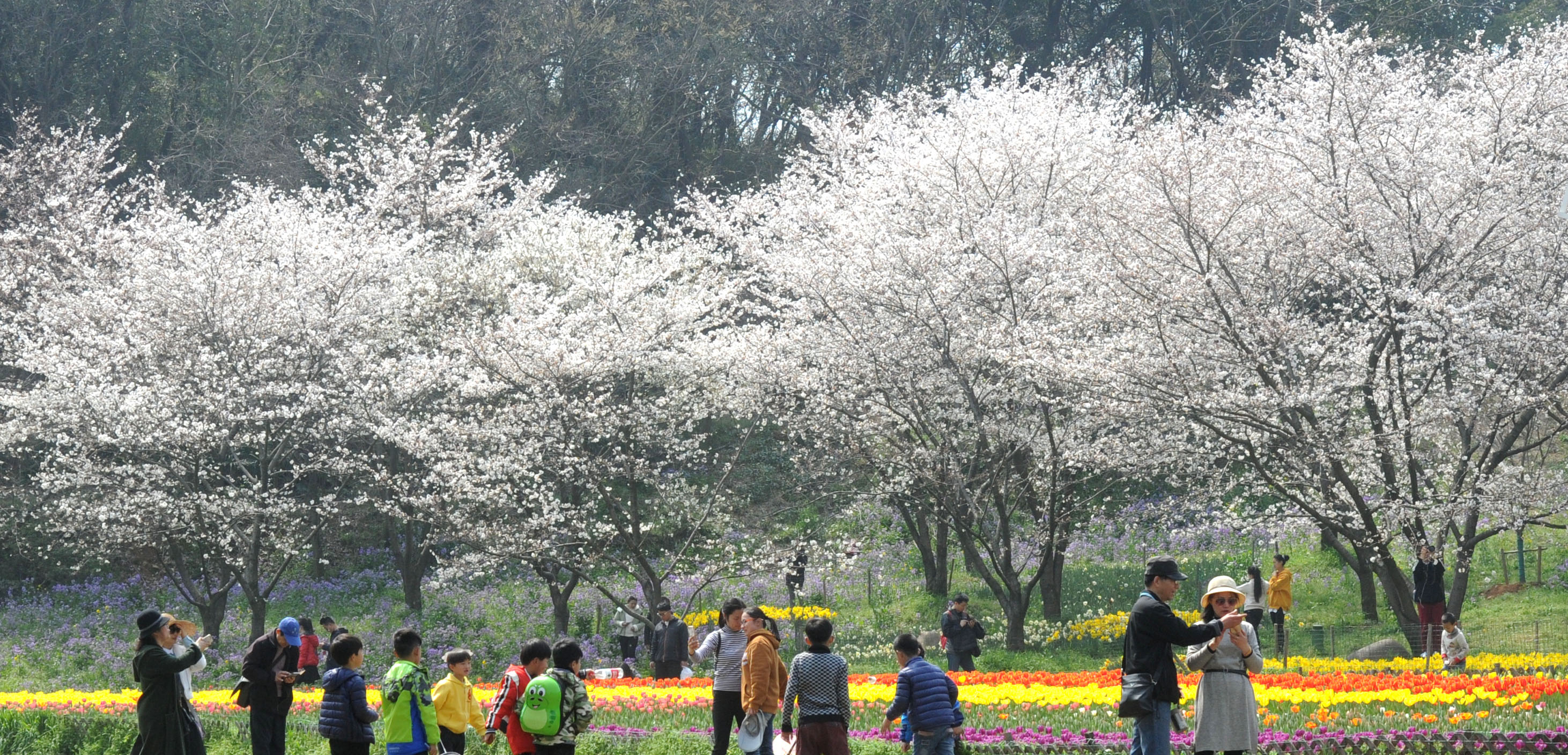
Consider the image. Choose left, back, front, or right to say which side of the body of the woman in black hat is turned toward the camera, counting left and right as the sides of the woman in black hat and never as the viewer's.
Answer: right

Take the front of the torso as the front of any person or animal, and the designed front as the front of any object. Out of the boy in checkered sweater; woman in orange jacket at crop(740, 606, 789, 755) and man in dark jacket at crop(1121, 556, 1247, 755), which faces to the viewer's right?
the man in dark jacket

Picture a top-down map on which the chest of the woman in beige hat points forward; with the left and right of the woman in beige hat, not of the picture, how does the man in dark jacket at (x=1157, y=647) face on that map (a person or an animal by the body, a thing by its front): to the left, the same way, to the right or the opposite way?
to the left

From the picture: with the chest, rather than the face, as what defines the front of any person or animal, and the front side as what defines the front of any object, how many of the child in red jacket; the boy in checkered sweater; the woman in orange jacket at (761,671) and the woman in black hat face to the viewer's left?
1

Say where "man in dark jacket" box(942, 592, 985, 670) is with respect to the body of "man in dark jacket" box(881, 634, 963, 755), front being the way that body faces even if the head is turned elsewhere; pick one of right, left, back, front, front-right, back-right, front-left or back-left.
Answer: front-right

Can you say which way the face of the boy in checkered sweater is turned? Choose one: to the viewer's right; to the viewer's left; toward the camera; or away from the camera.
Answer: away from the camera

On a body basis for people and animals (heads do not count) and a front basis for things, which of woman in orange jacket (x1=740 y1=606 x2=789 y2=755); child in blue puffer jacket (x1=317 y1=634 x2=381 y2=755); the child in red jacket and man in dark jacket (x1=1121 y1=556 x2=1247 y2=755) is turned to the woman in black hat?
the woman in orange jacket

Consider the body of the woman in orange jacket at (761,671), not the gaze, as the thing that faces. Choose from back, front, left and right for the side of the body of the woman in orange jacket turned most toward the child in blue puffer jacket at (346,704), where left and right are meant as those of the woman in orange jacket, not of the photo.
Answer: front

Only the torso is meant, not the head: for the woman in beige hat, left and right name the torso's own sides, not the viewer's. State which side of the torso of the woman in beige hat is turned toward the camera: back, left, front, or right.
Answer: front

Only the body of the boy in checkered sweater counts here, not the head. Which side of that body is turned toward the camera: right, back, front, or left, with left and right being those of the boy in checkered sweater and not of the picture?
back

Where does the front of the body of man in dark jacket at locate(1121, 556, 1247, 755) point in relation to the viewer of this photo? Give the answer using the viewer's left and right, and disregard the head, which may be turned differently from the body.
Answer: facing to the right of the viewer

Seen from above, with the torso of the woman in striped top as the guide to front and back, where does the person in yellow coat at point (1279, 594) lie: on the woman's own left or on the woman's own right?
on the woman's own left

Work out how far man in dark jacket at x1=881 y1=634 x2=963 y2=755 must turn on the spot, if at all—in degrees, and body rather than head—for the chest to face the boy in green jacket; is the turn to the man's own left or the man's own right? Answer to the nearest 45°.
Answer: approximately 45° to the man's own left

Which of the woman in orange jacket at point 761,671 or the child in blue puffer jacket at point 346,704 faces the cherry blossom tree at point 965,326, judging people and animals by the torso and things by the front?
the child in blue puffer jacket

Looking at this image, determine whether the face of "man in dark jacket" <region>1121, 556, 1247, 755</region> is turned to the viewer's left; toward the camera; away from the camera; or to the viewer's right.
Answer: to the viewer's right
